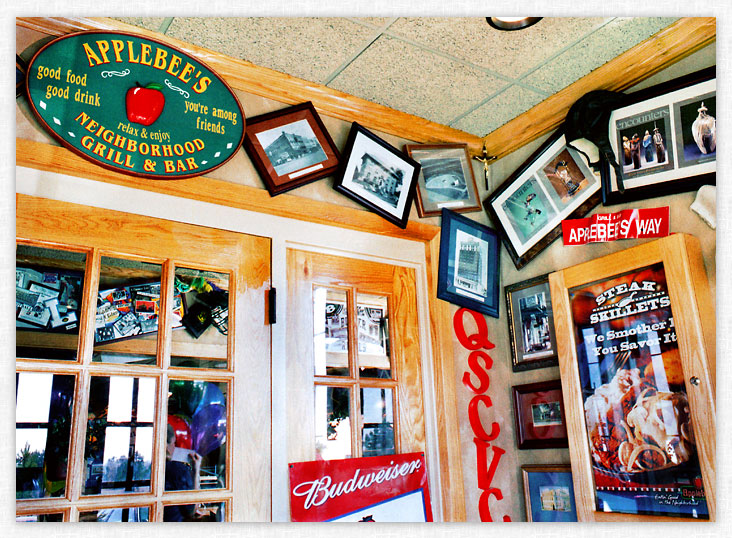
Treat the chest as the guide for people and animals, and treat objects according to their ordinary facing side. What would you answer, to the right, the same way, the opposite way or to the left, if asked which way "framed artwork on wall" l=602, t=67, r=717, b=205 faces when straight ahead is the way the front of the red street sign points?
the same way

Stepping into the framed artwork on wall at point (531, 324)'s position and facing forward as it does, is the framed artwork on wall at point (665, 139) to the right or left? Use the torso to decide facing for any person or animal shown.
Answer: on its left

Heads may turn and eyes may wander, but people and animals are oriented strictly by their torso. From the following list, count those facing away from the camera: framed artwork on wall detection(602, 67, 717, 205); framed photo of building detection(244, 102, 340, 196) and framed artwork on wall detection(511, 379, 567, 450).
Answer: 0

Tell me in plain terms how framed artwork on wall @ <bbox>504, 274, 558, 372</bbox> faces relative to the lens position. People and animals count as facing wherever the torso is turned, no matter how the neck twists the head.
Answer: facing the viewer and to the left of the viewer

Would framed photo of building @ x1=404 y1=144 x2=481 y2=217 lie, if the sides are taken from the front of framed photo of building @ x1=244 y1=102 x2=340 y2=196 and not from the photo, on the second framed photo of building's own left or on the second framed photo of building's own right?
on the second framed photo of building's own left

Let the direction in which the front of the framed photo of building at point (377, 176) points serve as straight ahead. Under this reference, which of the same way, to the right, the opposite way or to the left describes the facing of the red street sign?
to the right

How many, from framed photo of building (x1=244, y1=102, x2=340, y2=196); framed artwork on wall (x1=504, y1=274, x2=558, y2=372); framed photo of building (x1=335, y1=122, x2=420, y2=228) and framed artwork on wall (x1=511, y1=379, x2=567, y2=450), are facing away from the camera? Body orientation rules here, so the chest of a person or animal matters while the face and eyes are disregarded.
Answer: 0

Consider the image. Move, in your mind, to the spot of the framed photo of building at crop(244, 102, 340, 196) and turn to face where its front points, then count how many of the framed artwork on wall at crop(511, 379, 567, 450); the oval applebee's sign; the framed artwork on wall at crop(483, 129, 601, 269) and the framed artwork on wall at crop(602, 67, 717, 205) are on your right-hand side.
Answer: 1

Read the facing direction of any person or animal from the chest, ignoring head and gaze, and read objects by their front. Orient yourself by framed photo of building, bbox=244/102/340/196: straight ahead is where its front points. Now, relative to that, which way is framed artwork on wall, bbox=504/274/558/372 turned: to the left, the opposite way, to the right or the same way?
to the right

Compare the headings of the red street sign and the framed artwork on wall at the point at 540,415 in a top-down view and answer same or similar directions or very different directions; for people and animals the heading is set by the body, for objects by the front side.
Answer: same or similar directions

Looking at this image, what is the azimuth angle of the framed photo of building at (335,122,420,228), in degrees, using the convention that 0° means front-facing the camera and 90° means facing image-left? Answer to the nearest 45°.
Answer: approximately 315°
